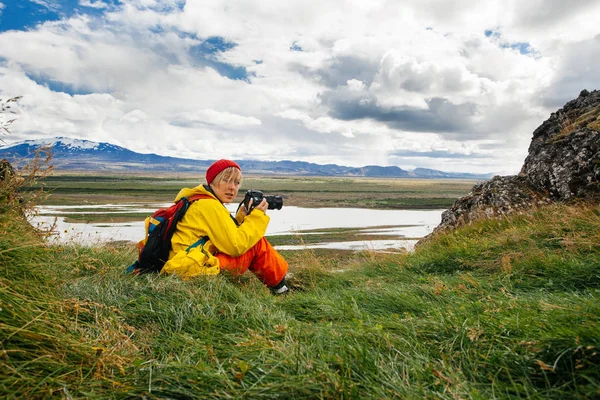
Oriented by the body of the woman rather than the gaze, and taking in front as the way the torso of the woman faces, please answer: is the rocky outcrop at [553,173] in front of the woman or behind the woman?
in front

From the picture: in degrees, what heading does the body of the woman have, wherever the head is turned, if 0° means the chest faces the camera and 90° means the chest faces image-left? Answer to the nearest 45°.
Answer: approximately 270°
